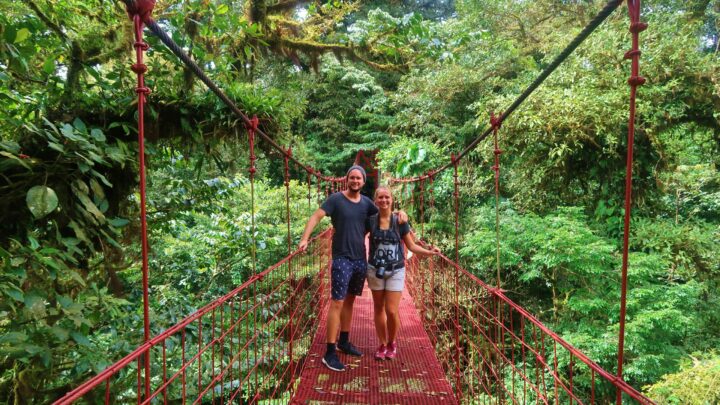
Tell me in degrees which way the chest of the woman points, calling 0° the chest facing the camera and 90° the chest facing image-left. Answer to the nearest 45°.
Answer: approximately 0°
